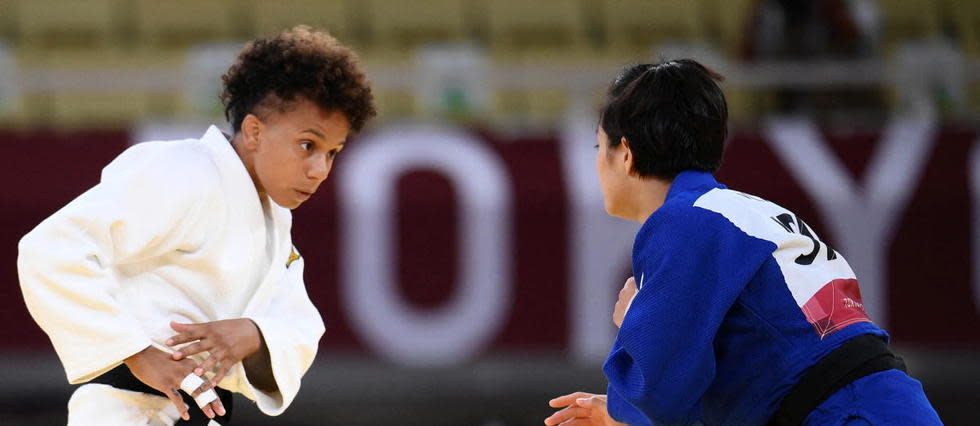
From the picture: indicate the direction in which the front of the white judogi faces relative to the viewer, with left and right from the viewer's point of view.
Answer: facing the viewer and to the right of the viewer

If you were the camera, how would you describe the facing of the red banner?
facing the viewer

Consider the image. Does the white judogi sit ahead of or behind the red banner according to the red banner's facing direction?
ahead

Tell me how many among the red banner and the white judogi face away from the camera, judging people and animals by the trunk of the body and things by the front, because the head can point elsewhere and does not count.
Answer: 0

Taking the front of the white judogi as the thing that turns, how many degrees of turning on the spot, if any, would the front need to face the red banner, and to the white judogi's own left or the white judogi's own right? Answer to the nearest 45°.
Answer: approximately 90° to the white judogi's own left
